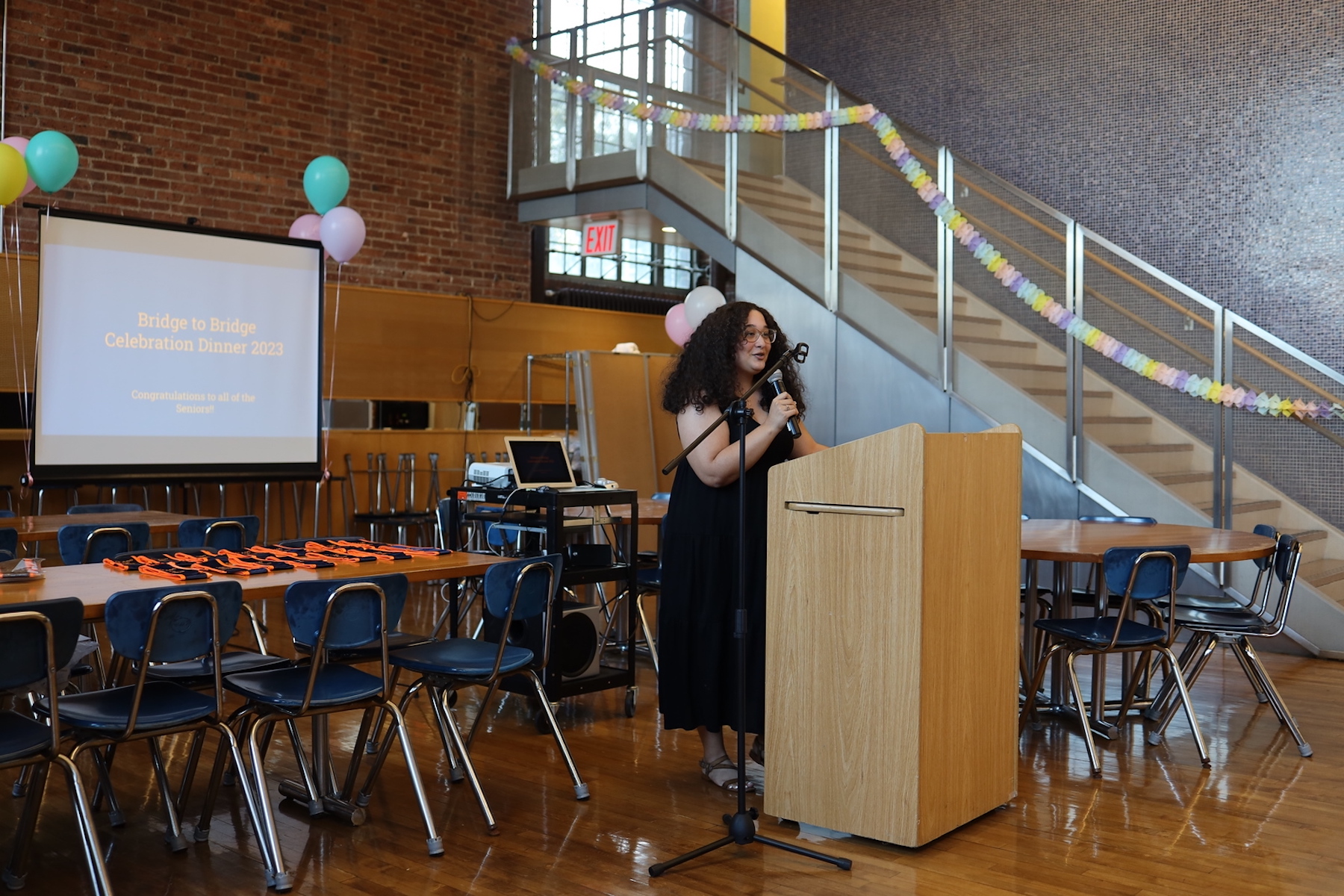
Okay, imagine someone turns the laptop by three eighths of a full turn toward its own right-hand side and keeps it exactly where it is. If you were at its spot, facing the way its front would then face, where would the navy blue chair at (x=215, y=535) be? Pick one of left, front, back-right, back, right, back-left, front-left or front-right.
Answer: front

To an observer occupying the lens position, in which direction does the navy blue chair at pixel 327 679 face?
facing away from the viewer and to the left of the viewer

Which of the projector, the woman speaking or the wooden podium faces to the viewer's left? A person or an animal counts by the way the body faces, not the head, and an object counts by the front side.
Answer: the projector

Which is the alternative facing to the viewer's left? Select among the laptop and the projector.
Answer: the projector

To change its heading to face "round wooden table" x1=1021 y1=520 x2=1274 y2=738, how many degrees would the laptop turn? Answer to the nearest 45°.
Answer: approximately 45° to its left

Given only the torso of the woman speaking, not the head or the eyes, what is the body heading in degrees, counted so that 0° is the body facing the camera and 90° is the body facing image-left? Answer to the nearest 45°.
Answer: approximately 315°

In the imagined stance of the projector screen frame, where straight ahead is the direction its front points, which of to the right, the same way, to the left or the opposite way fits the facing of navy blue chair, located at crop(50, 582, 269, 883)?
the opposite way

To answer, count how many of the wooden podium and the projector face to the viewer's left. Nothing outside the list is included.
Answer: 1

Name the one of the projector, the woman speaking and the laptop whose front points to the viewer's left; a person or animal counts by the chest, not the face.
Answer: the projector
